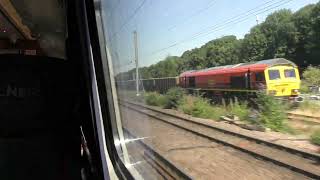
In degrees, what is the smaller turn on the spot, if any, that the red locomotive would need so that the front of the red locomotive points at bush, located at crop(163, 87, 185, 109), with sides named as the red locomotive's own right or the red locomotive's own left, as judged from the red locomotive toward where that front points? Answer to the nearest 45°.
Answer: approximately 180°

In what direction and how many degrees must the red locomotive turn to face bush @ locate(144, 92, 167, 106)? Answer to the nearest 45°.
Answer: approximately 180°

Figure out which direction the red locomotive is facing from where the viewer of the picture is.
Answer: facing the viewer and to the right of the viewer

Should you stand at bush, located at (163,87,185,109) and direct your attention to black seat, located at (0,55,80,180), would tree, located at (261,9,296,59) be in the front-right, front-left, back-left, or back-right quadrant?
back-left

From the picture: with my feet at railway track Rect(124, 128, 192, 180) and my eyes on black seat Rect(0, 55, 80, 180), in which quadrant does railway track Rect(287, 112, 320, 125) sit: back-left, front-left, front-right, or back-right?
back-left
